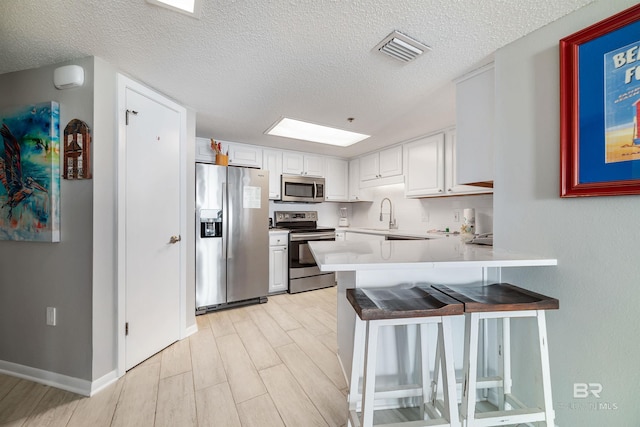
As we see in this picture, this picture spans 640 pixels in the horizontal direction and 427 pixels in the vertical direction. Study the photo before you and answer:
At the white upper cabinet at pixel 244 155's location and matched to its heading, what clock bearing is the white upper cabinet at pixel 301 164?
the white upper cabinet at pixel 301 164 is roughly at 10 o'clock from the white upper cabinet at pixel 244 155.

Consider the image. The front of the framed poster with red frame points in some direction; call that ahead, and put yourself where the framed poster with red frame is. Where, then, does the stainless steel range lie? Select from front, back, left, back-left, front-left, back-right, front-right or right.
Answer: front-right

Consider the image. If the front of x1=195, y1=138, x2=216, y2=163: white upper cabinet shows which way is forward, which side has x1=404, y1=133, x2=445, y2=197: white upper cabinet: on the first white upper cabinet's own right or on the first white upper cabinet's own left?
on the first white upper cabinet's own left

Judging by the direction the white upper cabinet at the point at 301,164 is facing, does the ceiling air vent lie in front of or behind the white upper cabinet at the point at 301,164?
in front

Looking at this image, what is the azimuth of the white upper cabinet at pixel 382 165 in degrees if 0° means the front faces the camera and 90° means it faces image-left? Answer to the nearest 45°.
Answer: approximately 45°

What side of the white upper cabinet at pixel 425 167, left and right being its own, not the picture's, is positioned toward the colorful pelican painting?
front

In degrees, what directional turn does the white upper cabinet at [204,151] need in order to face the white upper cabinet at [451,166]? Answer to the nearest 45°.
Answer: approximately 45° to its left

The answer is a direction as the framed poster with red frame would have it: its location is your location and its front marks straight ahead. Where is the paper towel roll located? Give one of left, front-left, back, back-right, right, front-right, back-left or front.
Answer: right

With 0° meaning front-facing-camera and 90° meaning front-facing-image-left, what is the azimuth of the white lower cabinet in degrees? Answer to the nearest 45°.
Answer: approximately 315°

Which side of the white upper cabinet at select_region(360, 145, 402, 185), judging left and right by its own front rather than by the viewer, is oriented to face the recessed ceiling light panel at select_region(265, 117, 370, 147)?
front

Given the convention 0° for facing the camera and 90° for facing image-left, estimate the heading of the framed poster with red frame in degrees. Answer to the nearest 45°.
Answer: approximately 45°
